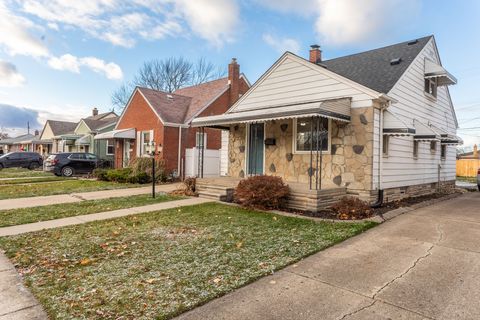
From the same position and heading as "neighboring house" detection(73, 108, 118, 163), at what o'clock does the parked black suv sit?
The parked black suv is roughly at 11 o'clock from the neighboring house.

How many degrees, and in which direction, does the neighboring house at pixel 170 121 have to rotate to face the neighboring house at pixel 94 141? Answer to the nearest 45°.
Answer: approximately 90° to its right

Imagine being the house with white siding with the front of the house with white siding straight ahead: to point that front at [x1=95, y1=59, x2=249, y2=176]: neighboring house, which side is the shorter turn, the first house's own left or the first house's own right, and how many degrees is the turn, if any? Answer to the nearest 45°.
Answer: approximately 90° to the first house's own right

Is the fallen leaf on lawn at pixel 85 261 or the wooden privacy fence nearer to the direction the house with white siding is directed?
the fallen leaf on lawn

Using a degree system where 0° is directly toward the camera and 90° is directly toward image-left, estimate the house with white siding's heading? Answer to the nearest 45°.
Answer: approximately 45°

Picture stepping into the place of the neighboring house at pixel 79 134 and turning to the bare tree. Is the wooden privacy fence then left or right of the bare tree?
right

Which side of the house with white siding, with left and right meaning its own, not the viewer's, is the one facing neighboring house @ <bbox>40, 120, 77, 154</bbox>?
right

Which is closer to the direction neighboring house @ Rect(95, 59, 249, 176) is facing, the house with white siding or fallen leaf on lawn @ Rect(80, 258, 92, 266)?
the fallen leaf on lawn

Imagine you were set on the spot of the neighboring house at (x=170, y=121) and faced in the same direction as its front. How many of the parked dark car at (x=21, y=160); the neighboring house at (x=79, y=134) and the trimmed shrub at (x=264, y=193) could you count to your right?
2

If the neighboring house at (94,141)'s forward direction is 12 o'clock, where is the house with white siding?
The house with white siding is roughly at 10 o'clock from the neighboring house.

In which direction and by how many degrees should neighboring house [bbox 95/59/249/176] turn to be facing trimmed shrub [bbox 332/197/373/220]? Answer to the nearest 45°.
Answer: approximately 45° to its left
